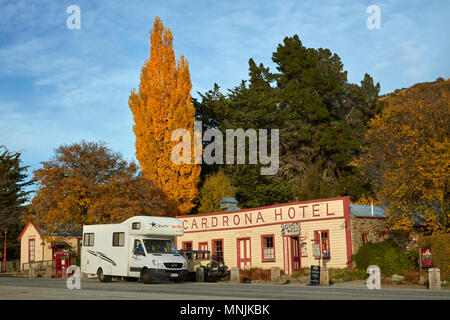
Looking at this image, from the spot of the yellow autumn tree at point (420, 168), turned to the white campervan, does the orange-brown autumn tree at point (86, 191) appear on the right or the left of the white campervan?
right

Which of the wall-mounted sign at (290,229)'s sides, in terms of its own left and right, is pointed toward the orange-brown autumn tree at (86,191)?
right

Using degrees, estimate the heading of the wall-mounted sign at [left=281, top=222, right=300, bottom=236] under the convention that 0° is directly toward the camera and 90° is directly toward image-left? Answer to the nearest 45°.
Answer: approximately 0°

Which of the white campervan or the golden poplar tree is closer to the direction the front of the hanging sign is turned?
the white campervan

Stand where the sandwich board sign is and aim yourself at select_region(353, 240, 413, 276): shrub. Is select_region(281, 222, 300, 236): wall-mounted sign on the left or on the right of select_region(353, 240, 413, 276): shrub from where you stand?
left

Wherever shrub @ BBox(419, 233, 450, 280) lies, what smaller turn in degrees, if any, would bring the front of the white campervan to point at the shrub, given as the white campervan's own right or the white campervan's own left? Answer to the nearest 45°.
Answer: approximately 45° to the white campervan's own left

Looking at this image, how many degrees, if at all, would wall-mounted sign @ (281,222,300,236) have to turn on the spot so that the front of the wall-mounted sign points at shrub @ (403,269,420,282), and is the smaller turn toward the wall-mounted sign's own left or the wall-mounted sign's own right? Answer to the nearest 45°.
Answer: approximately 45° to the wall-mounted sign's own left

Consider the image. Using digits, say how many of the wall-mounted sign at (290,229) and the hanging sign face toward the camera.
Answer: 2

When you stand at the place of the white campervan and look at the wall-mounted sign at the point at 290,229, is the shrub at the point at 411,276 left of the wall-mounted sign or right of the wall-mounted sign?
right

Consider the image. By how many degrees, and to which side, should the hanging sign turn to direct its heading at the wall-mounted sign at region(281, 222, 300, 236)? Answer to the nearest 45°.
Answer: approximately 135° to its right

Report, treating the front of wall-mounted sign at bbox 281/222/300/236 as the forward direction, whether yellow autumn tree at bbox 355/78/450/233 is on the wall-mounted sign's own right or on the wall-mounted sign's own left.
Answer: on the wall-mounted sign's own left
